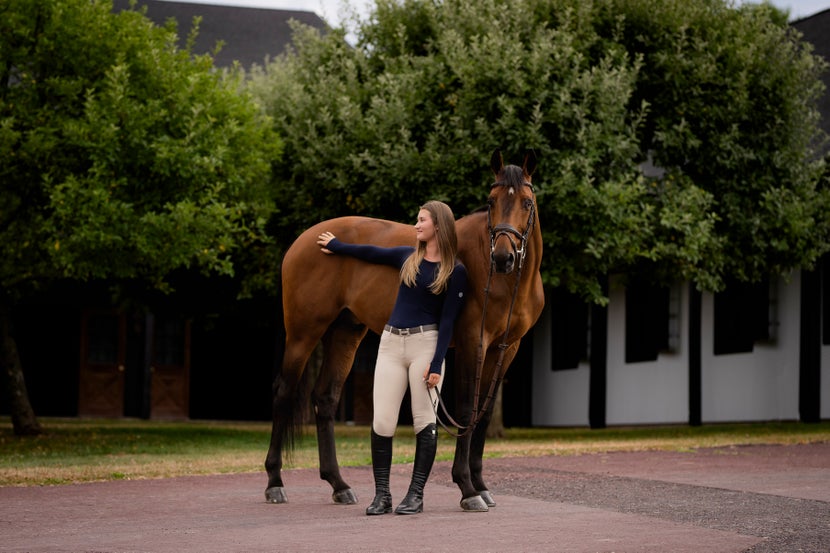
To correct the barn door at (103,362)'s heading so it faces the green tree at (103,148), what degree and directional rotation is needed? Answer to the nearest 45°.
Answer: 0° — it already faces it

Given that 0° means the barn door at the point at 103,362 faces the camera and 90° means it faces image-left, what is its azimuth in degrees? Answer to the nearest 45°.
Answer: approximately 0°

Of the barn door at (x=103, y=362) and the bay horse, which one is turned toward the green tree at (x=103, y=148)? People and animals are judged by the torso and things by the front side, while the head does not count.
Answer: the barn door

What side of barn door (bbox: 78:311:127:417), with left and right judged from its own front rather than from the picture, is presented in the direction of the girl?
front

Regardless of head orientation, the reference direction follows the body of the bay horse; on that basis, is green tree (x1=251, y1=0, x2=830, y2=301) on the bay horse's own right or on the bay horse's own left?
on the bay horse's own left

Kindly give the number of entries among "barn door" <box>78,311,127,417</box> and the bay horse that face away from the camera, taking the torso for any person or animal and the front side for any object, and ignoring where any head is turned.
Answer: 0

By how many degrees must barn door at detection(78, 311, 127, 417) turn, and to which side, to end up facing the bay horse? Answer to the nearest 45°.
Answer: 0° — it already faces it

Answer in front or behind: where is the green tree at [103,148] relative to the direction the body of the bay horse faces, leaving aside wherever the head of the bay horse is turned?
behind

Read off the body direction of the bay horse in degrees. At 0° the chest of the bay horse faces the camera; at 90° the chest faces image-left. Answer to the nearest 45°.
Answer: approximately 315°
